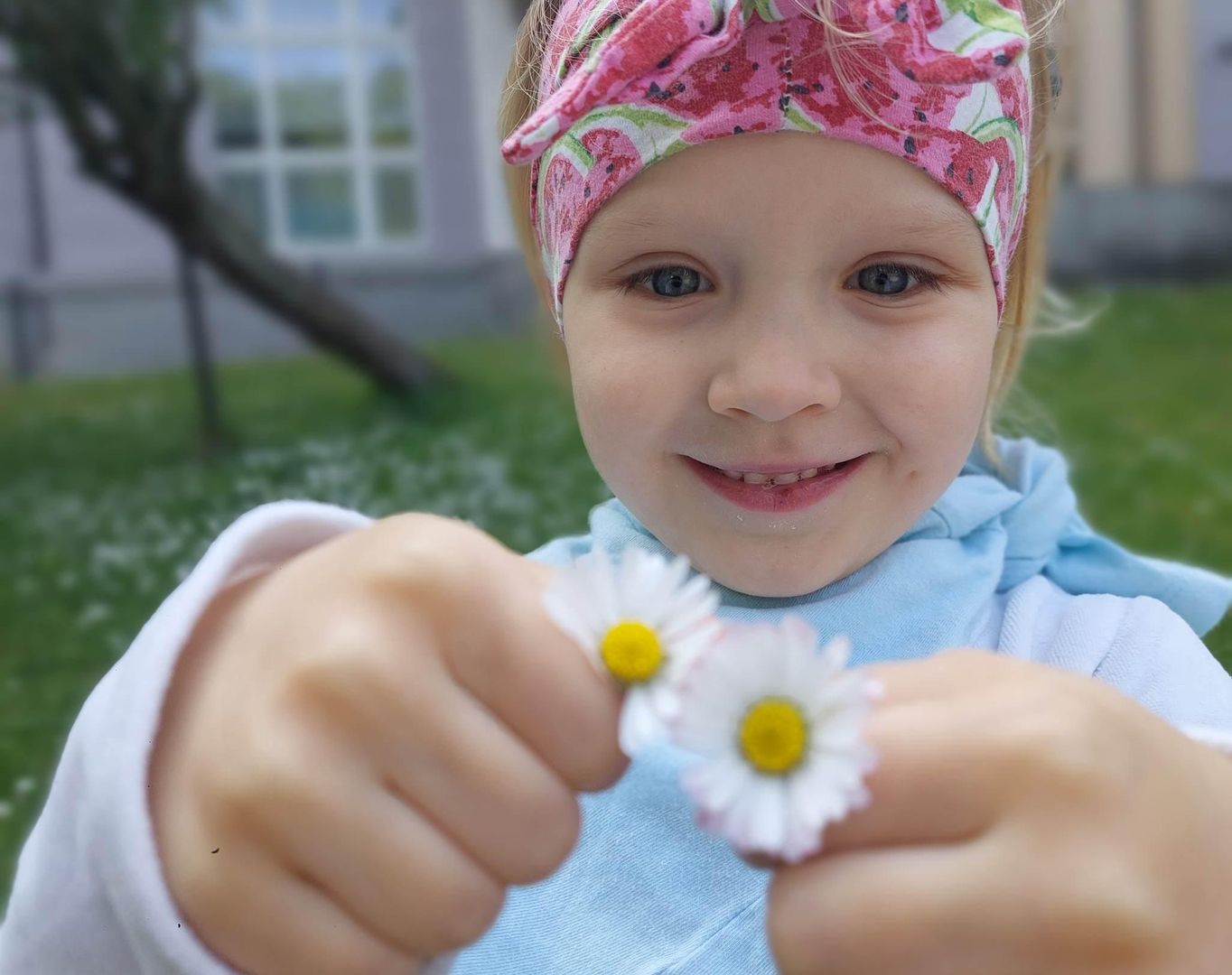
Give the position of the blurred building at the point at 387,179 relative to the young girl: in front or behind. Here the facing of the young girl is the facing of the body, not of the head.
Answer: behind

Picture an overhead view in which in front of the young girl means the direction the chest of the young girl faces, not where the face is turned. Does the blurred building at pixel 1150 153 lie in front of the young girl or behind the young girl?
behind

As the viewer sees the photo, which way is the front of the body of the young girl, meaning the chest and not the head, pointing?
toward the camera

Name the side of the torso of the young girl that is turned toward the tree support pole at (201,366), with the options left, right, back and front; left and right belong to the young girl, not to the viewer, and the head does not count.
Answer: back
